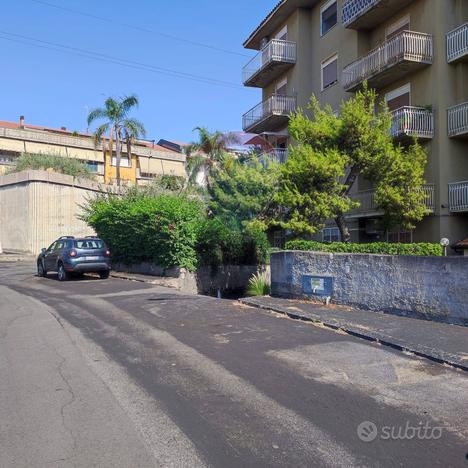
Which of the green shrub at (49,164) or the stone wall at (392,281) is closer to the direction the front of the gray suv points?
the green shrub

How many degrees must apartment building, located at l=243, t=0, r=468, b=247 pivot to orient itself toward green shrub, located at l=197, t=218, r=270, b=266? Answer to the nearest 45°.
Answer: approximately 45° to its right

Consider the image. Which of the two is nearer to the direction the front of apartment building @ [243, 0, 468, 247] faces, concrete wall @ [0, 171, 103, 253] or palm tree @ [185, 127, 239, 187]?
the concrete wall

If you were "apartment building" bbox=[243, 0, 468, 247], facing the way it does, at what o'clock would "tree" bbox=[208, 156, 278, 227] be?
The tree is roughly at 1 o'clock from the apartment building.

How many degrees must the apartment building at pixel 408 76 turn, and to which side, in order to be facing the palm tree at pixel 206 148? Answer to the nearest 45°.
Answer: approximately 90° to its right

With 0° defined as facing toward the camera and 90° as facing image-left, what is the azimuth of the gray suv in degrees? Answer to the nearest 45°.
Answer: approximately 135°

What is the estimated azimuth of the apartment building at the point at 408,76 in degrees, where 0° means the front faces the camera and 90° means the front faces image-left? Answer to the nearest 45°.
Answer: approximately 45°
